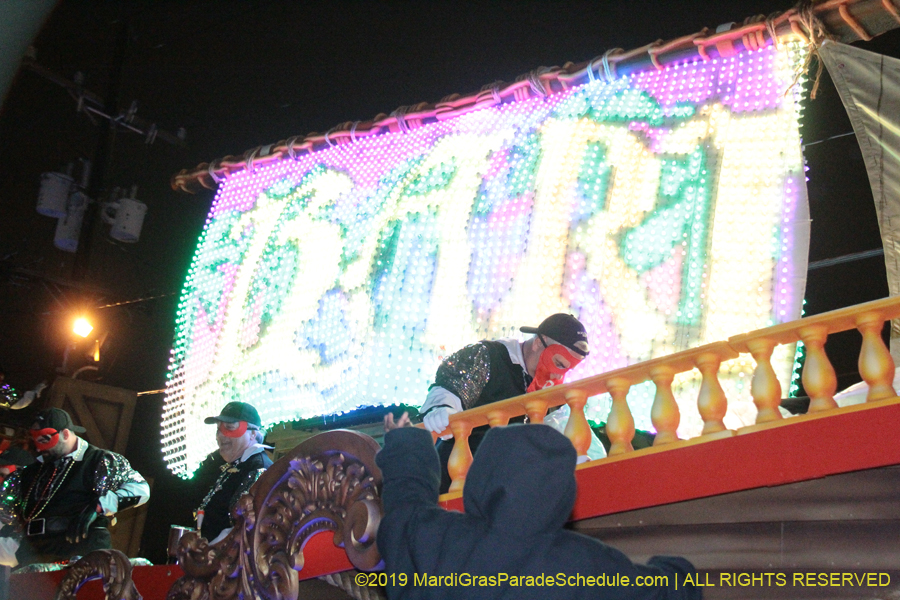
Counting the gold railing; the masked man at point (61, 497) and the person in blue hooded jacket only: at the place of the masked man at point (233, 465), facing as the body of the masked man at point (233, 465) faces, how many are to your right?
1

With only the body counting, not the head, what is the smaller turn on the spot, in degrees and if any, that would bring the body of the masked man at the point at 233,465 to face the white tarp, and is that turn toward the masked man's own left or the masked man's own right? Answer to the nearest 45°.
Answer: approximately 90° to the masked man's own left

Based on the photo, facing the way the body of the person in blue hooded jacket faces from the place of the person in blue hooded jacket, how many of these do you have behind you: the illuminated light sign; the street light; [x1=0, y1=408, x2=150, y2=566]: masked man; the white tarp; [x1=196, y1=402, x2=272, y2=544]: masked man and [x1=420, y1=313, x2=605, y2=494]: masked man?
0

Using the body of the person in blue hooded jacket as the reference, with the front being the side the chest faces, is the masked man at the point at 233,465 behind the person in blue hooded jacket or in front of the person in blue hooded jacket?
in front

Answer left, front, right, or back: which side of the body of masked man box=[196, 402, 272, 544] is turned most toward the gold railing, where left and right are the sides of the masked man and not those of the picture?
left

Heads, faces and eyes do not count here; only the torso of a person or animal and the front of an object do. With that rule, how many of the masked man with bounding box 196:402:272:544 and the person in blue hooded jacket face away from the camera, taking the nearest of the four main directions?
1

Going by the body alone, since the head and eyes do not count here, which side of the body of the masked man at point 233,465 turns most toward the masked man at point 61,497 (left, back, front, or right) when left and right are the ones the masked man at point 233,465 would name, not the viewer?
right

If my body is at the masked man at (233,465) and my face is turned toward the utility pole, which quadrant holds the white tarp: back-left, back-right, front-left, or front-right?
back-right

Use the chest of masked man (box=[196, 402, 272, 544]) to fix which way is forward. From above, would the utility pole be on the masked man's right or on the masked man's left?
on the masked man's right

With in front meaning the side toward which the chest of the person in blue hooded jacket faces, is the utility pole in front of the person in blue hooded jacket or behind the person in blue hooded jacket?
in front

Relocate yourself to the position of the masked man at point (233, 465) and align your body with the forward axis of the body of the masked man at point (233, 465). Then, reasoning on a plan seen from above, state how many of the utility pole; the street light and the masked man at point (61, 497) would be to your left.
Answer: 0

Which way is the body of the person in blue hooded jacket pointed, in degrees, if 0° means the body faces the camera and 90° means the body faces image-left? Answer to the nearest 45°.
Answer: approximately 180°

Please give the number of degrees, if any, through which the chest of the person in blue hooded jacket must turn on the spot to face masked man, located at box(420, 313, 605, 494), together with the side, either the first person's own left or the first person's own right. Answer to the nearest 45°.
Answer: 0° — they already face them

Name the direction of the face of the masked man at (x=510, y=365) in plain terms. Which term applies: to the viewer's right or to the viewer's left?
to the viewer's right

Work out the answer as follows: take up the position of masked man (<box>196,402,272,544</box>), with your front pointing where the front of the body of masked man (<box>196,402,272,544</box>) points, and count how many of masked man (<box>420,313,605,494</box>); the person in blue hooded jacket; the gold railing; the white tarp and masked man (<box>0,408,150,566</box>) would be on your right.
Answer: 1

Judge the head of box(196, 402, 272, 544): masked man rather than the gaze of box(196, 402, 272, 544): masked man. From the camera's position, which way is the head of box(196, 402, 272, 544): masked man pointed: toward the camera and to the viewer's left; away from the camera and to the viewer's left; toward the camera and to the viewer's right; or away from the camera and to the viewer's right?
toward the camera and to the viewer's left
